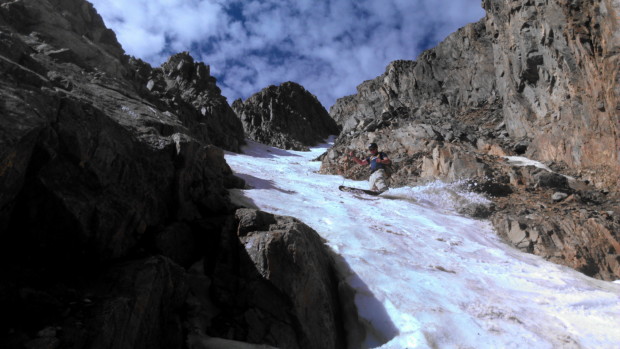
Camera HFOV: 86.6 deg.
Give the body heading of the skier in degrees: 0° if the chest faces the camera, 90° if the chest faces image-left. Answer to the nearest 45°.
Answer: approximately 45°

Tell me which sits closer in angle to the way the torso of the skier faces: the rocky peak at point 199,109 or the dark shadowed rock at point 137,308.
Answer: the dark shadowed rock

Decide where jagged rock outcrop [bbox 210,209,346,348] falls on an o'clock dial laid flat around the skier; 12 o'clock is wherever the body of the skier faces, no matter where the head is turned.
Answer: The jagged rock outcrop is roughly at 11 o'clock from the skier.

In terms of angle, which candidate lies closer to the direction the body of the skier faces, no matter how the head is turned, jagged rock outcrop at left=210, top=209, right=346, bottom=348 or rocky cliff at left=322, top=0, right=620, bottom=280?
the jagged rock outcrop

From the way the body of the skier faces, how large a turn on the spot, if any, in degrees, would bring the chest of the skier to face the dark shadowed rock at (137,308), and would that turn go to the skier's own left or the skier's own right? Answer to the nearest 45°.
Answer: approximately 45° to the skier's own left

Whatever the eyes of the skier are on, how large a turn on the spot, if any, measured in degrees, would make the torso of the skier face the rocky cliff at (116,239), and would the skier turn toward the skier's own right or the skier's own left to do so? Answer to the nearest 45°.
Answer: approximately 45° to the skier's own left

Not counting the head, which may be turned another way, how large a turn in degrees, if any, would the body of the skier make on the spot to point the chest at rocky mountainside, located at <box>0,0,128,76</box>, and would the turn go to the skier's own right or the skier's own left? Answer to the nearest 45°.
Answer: approximately 45° to the skier's own right

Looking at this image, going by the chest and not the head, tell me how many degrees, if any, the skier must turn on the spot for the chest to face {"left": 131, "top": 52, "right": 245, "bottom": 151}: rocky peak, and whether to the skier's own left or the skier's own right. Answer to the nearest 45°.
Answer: approximately 90° to the skier's own right

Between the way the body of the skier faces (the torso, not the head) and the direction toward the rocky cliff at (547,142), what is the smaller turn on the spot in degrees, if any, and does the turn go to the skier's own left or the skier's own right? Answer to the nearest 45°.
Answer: approximately 180°

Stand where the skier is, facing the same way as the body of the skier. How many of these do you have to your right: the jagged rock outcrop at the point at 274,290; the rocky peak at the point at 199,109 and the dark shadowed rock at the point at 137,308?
1

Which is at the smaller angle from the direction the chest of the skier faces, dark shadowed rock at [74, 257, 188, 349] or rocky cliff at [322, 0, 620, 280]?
the dark shadowed rock
